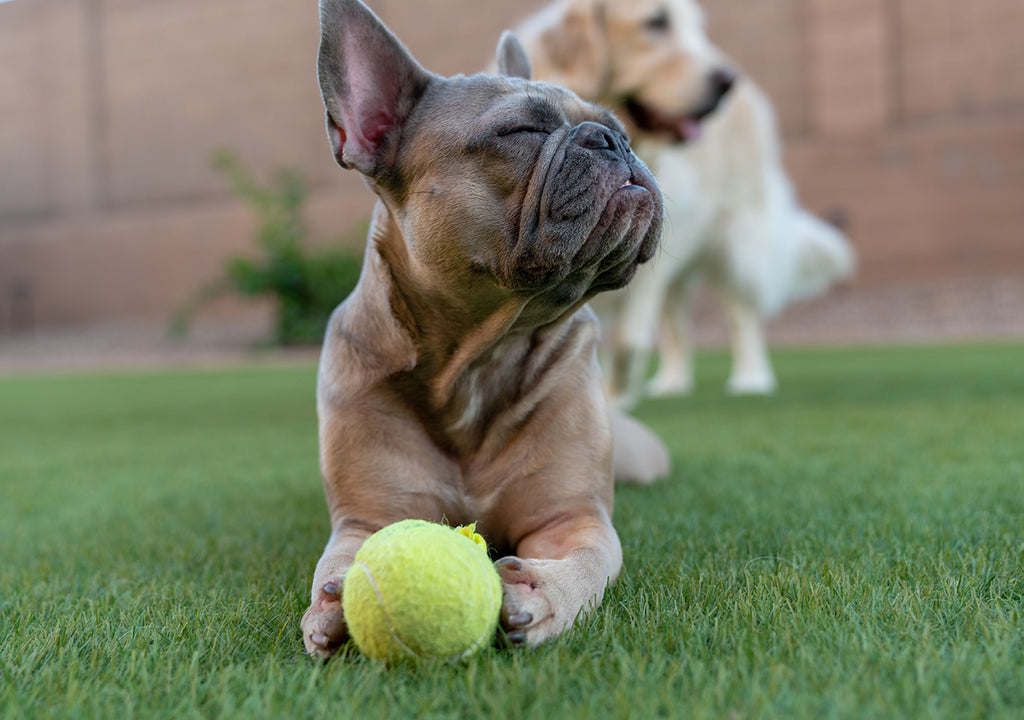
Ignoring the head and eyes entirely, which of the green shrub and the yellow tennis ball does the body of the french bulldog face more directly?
the yellow tennis ball

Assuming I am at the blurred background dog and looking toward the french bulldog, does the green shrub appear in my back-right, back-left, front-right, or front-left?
back-right

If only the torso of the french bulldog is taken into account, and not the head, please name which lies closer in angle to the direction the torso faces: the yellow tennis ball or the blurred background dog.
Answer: the yellow tennis ball

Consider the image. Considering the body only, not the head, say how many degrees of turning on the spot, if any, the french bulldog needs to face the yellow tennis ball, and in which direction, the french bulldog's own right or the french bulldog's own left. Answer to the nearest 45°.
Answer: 0° — it already faces it

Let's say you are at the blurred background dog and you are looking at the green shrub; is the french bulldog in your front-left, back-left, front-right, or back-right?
back-left

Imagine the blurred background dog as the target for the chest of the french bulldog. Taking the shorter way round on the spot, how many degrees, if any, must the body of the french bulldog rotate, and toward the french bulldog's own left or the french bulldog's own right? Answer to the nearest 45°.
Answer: approximately 180°

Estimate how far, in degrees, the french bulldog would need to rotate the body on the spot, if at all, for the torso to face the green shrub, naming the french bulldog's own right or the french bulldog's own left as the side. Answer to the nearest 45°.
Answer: approximately 180°

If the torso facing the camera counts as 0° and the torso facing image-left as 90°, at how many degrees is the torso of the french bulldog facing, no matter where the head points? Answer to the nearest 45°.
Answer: approximately 0°
